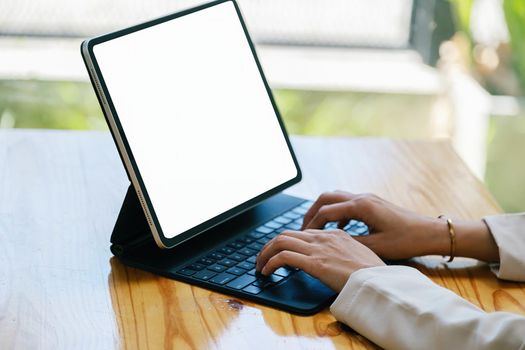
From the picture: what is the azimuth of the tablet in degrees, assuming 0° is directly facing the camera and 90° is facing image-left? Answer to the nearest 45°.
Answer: approximately 315°
